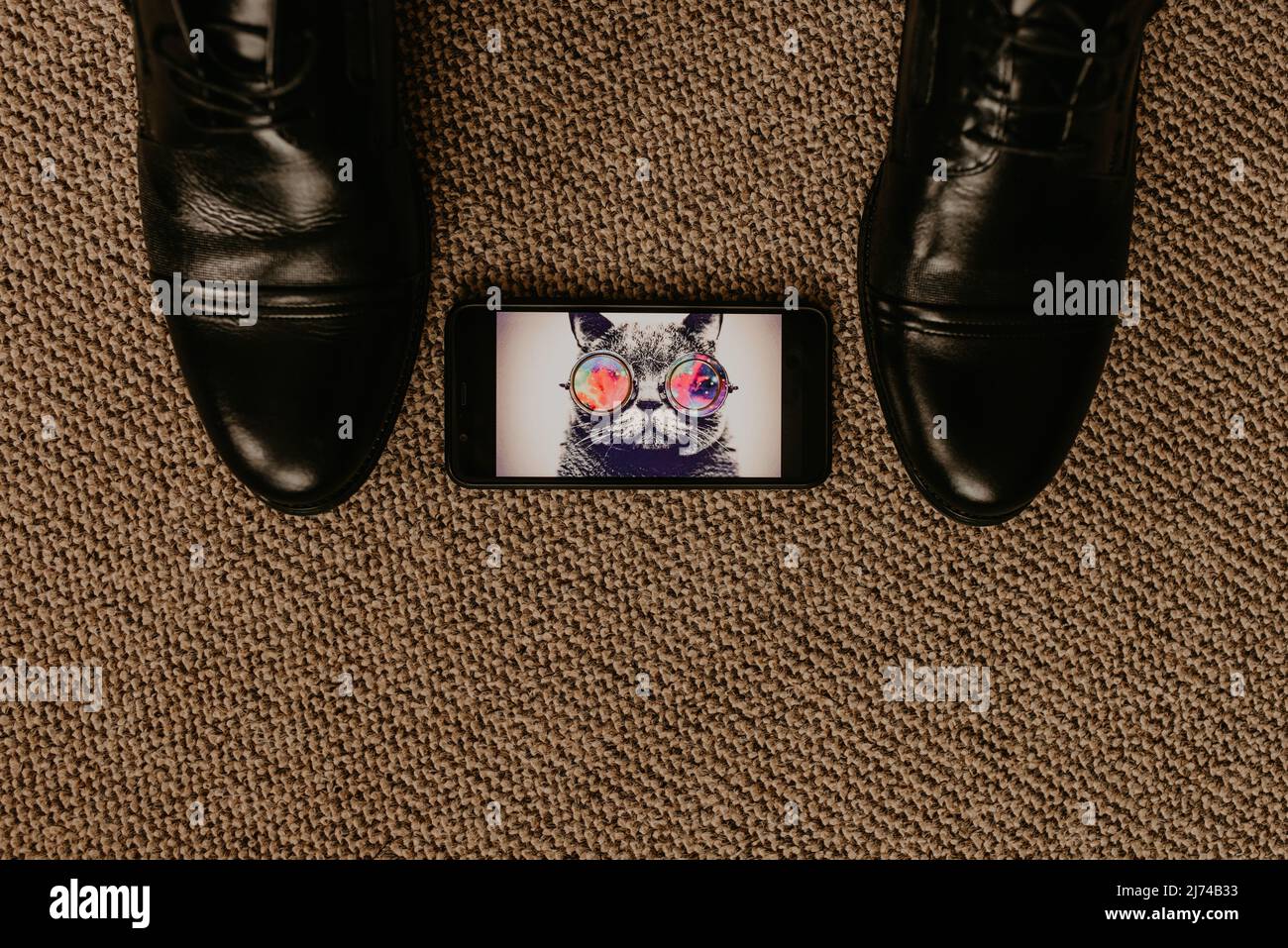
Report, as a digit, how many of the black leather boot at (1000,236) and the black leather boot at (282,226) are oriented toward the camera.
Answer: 2

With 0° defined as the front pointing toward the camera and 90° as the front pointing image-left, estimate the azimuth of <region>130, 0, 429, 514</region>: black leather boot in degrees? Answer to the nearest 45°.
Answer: approximately 0°
